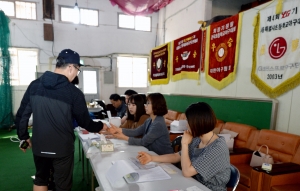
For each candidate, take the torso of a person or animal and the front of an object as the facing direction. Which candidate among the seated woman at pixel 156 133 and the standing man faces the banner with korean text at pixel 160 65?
the standing man

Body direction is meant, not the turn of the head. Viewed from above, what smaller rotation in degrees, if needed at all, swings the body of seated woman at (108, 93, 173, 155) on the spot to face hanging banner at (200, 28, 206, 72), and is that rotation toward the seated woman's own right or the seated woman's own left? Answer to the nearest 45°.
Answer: approximately 135° to the seated woman's own right

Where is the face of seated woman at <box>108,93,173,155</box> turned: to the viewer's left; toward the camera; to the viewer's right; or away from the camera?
to the viewer's left

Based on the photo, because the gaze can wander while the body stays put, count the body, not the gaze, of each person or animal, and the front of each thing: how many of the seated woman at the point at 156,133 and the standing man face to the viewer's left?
1

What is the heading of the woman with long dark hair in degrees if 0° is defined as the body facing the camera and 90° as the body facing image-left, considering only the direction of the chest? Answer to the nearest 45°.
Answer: approximately 45°

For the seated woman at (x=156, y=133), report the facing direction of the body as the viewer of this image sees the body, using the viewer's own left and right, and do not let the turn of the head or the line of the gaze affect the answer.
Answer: facing to the left of the viewer

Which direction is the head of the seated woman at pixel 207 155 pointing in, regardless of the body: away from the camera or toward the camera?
away from the camera

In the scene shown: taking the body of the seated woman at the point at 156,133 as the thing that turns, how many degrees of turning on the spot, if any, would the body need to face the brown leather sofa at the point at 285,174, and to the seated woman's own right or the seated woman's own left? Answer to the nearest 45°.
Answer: approximately 180°
